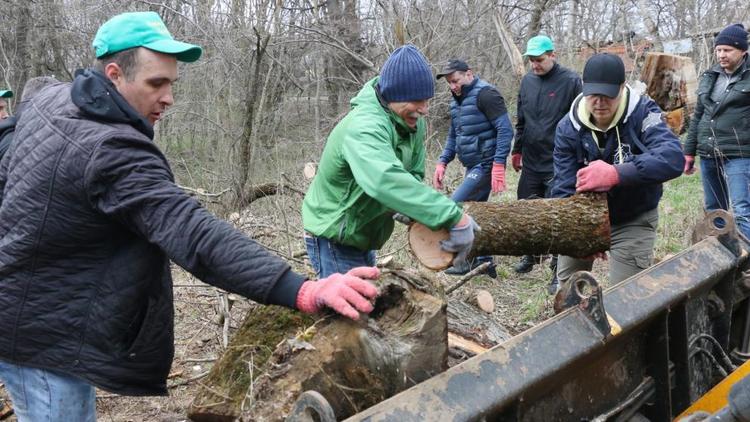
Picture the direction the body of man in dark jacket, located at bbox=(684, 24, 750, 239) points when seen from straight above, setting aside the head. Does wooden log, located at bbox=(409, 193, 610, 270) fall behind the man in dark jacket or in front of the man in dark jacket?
in front

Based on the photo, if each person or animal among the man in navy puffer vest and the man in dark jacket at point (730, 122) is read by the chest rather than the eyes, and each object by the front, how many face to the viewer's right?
0

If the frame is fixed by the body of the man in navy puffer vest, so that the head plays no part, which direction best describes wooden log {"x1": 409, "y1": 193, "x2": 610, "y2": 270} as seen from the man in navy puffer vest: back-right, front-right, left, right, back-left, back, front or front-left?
front-left

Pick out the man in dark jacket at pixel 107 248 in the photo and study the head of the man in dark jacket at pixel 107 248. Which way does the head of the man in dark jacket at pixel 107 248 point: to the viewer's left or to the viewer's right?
to the viewer's right

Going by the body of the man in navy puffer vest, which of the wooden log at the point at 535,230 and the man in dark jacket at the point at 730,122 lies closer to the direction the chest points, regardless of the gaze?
the wooden log

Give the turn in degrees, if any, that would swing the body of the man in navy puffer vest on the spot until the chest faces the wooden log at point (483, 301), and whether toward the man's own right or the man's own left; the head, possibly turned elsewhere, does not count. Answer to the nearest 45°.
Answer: approximately 45° to the man's own left

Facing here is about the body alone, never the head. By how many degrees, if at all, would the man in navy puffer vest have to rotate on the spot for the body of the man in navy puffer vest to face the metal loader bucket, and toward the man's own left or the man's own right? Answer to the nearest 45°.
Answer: approximately 45° to the man's own left

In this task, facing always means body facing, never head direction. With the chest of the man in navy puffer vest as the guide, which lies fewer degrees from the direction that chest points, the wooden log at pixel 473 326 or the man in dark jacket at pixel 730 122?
the wooden log

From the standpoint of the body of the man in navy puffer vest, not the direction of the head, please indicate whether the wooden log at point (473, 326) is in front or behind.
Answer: in front

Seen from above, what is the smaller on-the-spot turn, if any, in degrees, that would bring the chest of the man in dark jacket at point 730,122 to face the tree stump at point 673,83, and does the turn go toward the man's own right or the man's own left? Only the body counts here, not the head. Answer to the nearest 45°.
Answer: approximately 135° to the man's own right

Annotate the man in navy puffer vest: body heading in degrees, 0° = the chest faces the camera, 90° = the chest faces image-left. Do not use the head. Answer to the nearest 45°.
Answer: approximately 45°
